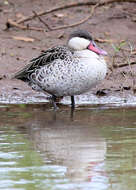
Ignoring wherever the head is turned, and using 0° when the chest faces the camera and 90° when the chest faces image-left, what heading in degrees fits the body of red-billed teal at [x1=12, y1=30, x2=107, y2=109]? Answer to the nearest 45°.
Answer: approximately 270°
